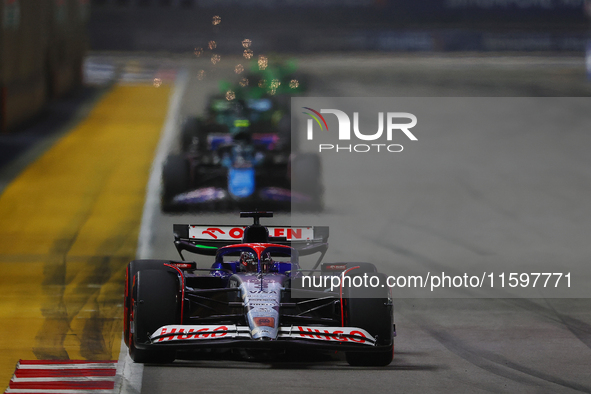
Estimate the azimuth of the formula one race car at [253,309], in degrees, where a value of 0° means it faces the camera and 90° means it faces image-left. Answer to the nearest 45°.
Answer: approximately 0°

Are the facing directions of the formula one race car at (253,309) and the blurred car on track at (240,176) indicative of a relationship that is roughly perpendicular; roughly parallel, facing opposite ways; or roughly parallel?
roughly parallel

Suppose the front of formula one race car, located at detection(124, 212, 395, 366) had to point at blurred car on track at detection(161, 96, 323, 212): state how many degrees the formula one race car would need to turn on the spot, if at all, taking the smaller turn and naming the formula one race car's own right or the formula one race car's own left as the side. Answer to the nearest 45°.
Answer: approximately 180°

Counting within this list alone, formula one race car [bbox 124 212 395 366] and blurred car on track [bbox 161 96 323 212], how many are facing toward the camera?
2

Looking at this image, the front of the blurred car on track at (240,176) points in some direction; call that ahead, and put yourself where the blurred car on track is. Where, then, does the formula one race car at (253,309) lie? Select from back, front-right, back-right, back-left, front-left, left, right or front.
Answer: front

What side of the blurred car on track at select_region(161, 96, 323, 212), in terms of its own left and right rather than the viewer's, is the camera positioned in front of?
front
